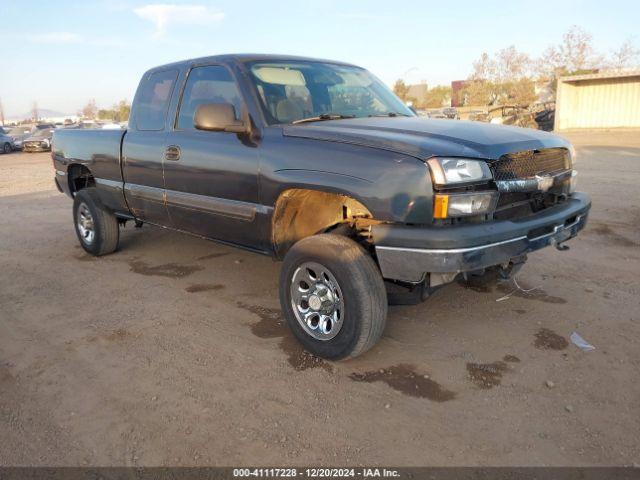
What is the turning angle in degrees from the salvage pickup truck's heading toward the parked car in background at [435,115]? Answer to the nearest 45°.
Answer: approximately 135° to its left

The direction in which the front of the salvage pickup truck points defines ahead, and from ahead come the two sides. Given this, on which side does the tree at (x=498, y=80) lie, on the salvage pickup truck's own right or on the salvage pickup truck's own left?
on the salvage pickup truck's own left

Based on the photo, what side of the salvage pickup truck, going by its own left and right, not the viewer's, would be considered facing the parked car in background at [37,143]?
back

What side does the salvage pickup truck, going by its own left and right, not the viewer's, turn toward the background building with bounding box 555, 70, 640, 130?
left

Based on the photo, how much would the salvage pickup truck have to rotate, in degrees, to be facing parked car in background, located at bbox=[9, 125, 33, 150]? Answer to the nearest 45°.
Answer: approximately 180°

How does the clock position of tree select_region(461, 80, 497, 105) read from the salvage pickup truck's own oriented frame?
The tree is roughly at 8 o'clock from the salvage pickup truck.

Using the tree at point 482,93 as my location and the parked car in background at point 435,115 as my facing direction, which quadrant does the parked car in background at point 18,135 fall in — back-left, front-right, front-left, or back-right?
front-right

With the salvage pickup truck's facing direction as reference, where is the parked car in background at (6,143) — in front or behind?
behind

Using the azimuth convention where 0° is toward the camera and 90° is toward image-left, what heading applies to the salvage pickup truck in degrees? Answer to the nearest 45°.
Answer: approximately 315°
